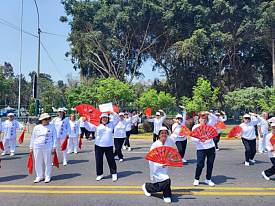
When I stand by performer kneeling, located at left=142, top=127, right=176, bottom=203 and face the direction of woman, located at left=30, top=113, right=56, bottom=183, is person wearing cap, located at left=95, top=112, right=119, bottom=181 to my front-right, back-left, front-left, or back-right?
front-right

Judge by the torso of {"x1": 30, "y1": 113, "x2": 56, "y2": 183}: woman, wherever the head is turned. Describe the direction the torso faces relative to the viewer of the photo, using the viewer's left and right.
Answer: facing the viewer

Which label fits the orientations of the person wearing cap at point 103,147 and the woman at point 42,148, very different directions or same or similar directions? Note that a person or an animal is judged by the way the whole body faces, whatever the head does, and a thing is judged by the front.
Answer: same or similar directions

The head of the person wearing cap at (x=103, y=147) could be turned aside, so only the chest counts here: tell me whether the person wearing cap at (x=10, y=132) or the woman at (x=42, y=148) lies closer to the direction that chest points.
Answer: the woman

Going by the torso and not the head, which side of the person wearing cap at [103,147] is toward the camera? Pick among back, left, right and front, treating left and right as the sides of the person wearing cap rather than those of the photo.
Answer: front

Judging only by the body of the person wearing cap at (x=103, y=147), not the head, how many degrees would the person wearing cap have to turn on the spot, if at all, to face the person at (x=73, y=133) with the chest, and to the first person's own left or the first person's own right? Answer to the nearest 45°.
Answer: approximately 180°

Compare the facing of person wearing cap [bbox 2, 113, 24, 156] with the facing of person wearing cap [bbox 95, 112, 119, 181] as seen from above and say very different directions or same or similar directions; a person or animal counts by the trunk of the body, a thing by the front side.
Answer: same or similar directions

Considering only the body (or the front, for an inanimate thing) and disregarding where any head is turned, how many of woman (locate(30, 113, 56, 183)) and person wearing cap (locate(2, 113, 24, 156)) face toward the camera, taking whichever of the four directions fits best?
2

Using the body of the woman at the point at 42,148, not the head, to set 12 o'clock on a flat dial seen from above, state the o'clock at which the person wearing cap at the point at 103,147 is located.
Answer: The person wearing cap is roughly at 9 o'clock from the woman.

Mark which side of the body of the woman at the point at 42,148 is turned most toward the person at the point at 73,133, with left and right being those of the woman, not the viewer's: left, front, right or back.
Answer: back

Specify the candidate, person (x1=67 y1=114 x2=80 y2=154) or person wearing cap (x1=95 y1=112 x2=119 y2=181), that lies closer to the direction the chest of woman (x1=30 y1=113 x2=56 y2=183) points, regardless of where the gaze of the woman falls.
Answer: the person wearing cap

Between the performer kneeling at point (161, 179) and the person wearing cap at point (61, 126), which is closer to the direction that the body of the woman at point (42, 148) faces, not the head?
the performer kneeling

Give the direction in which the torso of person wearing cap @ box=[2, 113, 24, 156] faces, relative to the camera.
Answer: toward the camera

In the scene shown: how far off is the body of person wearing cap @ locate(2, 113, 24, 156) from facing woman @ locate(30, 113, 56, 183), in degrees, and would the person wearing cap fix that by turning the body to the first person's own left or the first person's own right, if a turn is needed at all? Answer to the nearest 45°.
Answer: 0° — they already face them
